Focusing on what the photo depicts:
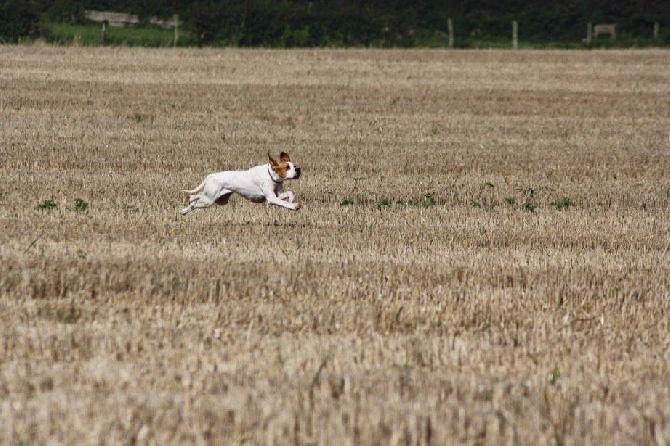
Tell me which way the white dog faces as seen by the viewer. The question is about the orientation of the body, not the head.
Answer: to the viewer's right
